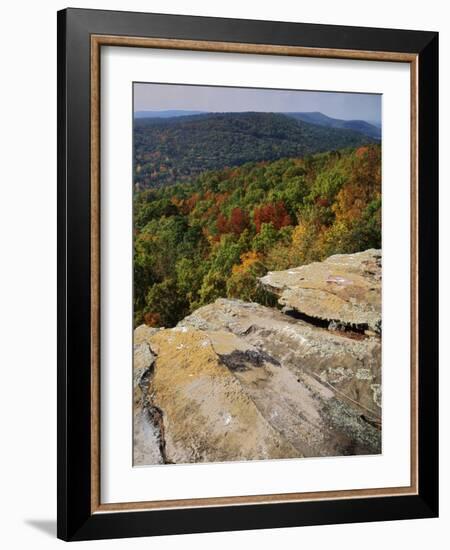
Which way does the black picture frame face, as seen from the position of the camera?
facing the viewer and to the right of the viewer
